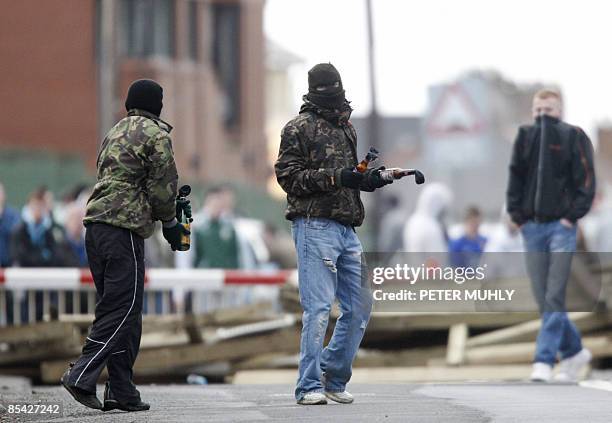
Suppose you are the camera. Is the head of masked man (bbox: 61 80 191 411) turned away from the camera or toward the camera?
away from the camera

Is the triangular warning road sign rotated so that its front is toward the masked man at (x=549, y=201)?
yes

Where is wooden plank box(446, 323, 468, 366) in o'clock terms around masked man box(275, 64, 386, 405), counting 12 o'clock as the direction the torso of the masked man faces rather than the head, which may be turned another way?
The wooden plank is roughly at 8 o'clock from the masked man.

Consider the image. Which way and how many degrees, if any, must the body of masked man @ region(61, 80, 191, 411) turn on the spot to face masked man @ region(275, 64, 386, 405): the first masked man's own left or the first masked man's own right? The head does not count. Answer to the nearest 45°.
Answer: approximately 45° to the first masked man's own right

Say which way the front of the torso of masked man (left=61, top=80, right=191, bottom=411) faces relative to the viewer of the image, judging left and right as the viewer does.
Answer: facing away from the viewer and to the right of the viewer

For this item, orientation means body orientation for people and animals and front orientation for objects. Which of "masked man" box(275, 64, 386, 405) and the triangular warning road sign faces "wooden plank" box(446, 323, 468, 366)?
the triangular warning road sign

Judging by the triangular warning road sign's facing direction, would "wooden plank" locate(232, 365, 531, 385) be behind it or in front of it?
in front

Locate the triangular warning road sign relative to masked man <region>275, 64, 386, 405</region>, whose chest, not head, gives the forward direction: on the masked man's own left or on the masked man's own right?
on the masked man's own left

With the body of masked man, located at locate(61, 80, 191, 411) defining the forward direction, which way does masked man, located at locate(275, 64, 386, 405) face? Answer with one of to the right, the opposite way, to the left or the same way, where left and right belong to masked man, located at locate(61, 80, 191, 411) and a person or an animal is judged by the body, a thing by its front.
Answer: to the right

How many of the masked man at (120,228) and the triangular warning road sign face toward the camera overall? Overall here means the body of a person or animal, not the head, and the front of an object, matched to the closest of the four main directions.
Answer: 1

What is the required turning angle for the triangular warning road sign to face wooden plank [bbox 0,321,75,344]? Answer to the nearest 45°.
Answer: approximately 45° to its right

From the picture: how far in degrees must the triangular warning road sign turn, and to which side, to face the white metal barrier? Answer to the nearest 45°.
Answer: approximately 45° to its right

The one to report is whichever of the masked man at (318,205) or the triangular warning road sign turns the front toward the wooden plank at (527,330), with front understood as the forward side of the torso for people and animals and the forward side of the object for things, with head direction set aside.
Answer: the triangular warning road sign

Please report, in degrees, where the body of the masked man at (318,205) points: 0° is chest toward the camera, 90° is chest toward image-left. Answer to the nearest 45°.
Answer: approximately 315°

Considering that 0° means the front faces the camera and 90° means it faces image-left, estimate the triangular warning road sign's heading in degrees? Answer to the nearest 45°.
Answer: approximately 0°
